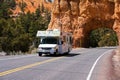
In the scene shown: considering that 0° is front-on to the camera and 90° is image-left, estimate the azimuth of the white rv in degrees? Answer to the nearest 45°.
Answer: approximately 45°
